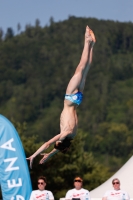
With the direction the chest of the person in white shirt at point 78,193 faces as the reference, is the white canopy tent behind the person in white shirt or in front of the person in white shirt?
behind

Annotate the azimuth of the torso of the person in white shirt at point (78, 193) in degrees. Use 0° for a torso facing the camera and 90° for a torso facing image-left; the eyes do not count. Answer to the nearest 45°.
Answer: approximately 0°
